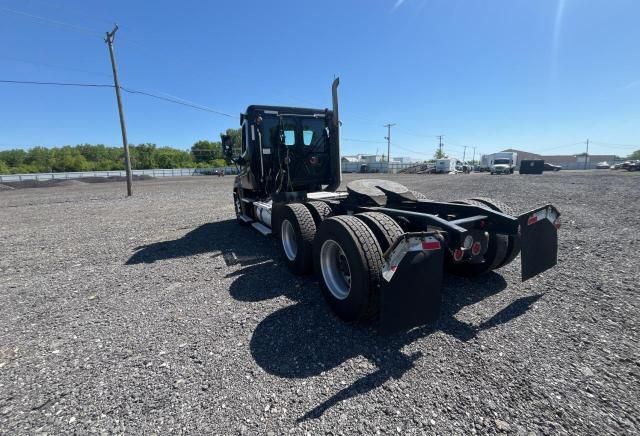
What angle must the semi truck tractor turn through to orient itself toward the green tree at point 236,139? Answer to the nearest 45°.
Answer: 0° — it already faces it

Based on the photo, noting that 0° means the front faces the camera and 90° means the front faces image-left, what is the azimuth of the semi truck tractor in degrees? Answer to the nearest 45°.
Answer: approximately 135°
